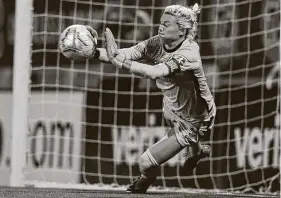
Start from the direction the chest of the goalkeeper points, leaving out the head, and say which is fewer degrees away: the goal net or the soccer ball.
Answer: the soccer ball

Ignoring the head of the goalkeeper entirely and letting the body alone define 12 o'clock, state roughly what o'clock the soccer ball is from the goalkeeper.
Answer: The soccer ball is roughly at 1 o'clock from the goalkeeper.

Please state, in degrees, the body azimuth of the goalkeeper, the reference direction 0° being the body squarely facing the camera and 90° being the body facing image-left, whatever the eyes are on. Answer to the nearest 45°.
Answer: approximately 45°

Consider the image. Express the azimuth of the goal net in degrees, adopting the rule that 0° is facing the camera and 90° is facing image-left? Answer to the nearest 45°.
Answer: approximately 0°

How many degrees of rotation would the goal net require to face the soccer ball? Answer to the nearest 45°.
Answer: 0° — it already faces it
